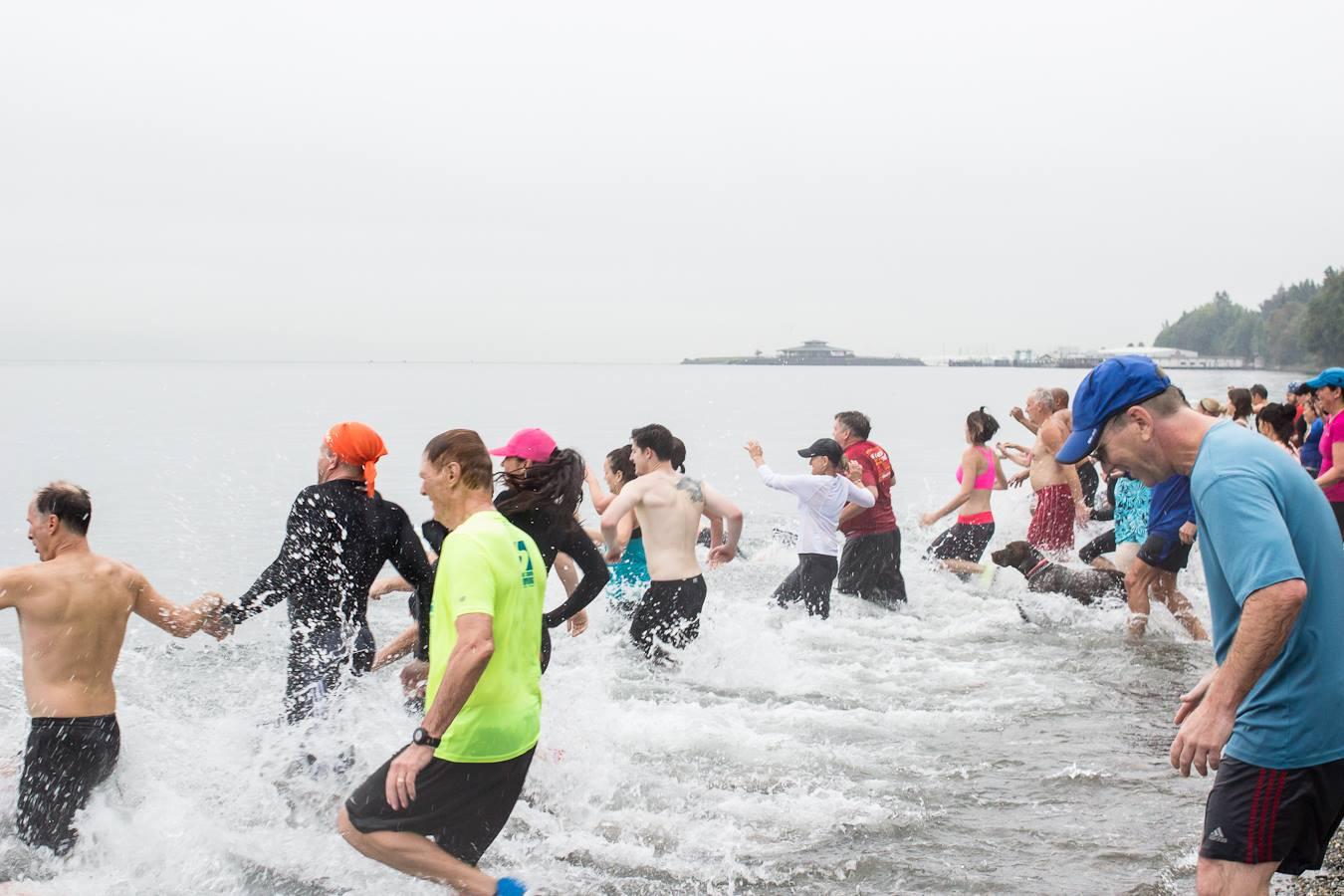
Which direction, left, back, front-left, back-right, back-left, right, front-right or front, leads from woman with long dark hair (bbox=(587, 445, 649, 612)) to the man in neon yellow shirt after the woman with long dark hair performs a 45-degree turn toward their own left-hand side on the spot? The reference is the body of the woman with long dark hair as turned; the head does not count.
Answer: front-left

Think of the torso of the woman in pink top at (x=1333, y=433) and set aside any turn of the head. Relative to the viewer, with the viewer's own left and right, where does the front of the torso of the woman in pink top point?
facing to the left of the viewer

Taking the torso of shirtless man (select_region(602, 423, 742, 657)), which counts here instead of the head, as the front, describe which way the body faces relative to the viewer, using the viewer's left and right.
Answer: facing away from the viewer and to the left of the viewer

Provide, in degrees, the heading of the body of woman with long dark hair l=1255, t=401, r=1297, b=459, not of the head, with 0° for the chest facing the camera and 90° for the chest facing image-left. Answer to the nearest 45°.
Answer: approximately 135°

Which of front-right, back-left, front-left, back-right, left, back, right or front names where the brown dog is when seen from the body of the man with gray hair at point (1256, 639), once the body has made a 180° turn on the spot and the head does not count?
left

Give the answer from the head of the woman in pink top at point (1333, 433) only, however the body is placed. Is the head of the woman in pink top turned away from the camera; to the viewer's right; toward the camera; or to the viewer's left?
to the viewer's left

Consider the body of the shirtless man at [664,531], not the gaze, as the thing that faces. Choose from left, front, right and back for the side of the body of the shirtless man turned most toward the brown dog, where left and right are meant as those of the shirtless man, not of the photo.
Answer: right

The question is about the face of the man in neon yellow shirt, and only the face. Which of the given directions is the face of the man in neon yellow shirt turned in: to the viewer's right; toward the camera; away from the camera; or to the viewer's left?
to the viewer's left

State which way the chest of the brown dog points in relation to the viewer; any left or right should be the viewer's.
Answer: facing to the left of the viewer

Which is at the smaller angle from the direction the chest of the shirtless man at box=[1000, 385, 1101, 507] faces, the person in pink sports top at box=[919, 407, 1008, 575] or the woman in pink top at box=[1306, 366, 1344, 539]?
the person in pink sports top
